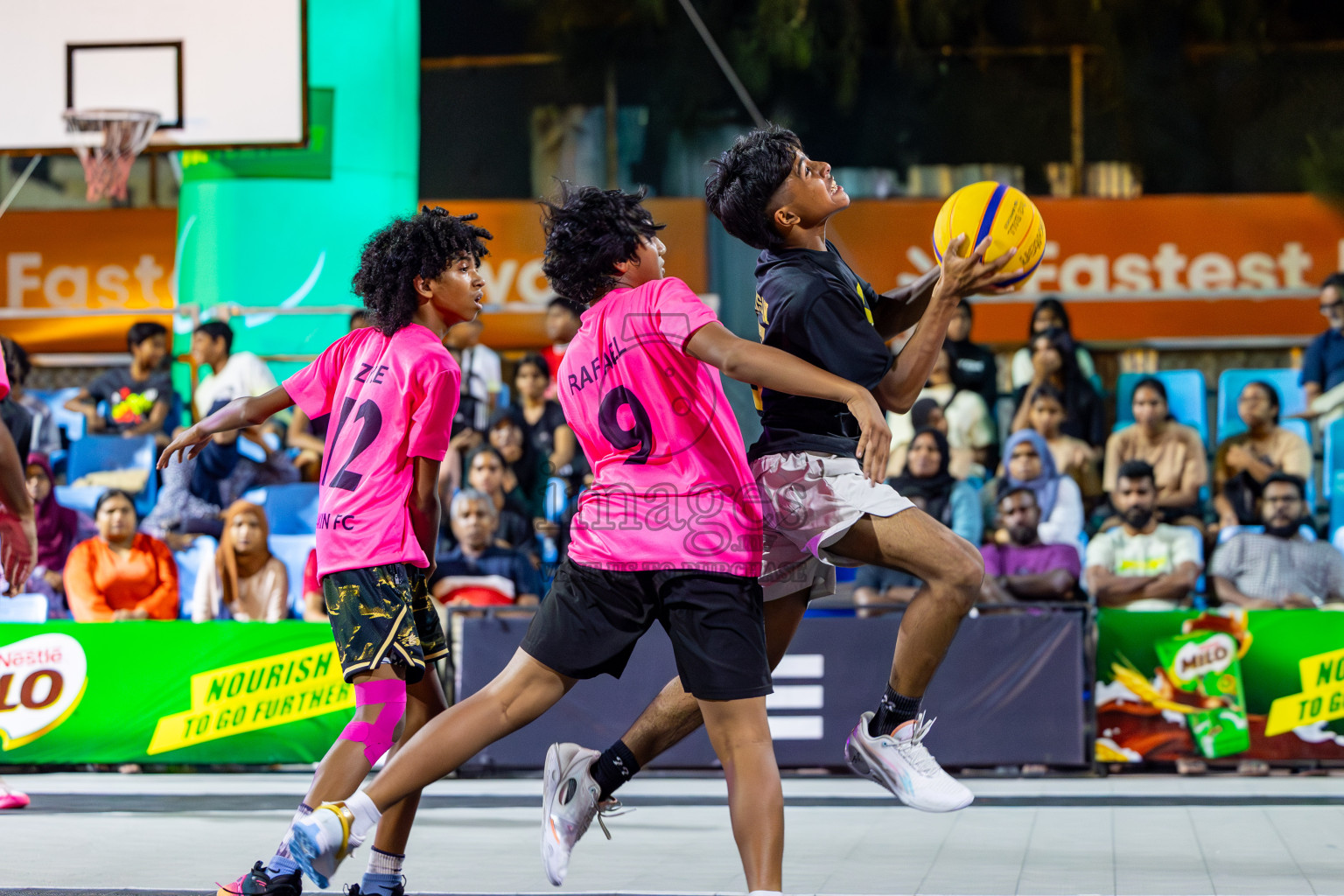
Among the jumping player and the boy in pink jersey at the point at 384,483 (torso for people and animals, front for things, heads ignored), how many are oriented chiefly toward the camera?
0

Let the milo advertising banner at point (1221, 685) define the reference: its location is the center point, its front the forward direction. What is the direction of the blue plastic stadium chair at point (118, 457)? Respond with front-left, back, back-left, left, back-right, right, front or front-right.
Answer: right

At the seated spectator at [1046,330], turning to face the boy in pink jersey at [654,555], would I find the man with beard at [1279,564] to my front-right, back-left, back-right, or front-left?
front-left

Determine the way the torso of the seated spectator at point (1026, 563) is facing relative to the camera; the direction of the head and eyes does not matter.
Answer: toward the camera

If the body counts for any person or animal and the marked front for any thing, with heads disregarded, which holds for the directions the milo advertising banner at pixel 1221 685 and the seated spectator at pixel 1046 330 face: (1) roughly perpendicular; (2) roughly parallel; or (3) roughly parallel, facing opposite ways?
roughly parallel

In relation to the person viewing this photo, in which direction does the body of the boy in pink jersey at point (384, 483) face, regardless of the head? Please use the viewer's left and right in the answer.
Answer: facing away from the viewer and to the right of the viewer

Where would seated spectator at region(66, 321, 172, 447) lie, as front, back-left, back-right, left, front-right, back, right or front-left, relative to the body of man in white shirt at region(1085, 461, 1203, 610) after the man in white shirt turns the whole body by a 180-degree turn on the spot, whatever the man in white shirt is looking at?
left

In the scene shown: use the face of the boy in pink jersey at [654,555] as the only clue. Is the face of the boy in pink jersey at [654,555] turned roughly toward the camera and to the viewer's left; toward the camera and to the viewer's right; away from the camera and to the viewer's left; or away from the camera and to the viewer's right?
away from the camera and to the viewer's right

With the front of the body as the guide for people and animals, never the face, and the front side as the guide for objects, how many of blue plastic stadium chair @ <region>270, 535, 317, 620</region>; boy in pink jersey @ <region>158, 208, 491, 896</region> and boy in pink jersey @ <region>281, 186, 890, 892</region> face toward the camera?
1

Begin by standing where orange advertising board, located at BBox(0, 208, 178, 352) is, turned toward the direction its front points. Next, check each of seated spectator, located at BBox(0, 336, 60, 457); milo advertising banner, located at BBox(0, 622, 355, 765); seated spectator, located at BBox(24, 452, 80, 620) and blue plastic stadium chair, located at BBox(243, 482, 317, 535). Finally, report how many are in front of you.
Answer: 4

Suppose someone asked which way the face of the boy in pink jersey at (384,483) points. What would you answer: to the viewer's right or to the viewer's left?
to the viewer's right

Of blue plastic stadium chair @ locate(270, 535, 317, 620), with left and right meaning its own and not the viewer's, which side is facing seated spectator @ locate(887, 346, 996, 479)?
left

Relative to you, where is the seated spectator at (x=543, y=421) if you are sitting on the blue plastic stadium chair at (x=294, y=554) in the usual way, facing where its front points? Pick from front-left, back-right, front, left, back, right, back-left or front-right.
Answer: left

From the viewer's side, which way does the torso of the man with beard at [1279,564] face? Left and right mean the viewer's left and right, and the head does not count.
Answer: facing the viewer

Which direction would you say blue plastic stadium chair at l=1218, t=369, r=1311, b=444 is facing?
toward the camera

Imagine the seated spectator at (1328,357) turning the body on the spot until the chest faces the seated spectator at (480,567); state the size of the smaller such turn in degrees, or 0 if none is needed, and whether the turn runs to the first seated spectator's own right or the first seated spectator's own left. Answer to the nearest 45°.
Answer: approximately 45° to the first seated spectator's own right

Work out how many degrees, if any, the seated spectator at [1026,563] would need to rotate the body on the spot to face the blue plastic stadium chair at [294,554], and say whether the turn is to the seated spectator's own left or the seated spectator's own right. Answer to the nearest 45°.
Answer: approximately 90° to the seated spectator's own right

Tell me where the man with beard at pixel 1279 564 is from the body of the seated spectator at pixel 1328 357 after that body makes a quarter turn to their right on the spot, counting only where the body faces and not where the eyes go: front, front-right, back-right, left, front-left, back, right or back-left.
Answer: left
